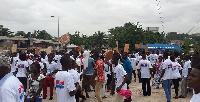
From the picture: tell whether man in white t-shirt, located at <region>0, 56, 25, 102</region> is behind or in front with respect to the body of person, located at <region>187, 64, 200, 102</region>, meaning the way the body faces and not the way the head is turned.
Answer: in front

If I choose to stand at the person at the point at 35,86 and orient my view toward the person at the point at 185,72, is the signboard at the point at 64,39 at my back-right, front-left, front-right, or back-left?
front-left

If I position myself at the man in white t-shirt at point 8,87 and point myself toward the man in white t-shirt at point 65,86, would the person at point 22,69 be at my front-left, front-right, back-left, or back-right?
front-left

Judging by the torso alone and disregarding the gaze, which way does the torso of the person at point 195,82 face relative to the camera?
to the viewer's left
